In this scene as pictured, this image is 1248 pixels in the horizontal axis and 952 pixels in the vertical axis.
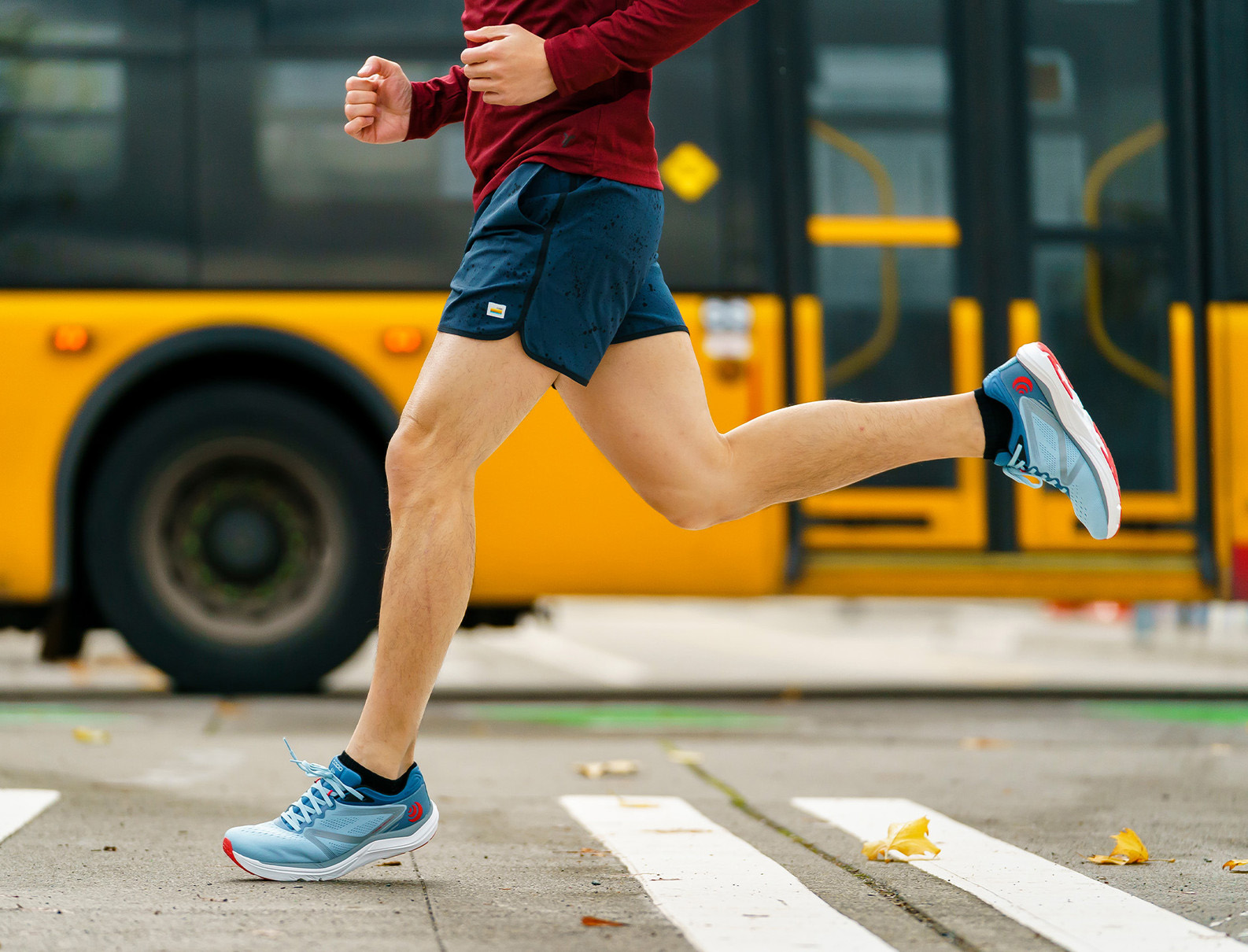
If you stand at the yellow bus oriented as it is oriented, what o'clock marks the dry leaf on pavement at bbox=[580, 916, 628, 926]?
The dry leaf on pavement is roughly at 3 o'clock from the yellow bus.

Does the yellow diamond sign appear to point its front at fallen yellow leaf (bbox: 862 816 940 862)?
yes

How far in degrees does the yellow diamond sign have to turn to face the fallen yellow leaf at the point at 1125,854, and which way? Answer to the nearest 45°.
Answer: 0° — it already faces it

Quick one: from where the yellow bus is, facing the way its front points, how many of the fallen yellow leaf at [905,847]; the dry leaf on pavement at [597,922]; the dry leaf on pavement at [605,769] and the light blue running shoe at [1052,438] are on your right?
4

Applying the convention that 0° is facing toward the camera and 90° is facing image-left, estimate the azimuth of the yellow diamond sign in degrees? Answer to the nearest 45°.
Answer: approximately 0°

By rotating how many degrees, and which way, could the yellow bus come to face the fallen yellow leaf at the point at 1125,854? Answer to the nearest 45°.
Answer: approximately 90° to its right

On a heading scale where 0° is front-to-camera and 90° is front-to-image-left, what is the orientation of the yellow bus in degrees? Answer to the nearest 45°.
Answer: approximately 270°

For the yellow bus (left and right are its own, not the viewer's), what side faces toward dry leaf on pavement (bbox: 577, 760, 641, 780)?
right

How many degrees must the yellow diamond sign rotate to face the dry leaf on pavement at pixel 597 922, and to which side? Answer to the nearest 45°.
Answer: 0° — it already faces it

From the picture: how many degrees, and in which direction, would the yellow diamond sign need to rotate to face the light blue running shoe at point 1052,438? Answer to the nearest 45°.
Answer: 0° — it already faces it

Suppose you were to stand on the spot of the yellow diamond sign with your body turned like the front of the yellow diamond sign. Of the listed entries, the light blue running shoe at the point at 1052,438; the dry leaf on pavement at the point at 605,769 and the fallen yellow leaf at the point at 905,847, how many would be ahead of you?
3

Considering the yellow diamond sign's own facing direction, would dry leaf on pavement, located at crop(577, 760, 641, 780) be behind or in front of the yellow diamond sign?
in front

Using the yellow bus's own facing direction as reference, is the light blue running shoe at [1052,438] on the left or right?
on its right
